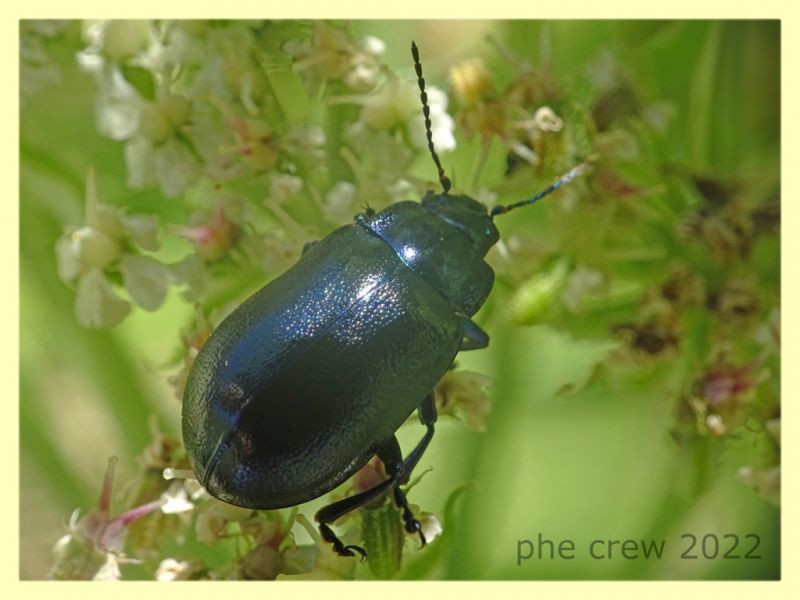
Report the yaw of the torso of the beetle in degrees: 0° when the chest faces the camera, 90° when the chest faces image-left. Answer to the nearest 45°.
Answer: approximately 225°
